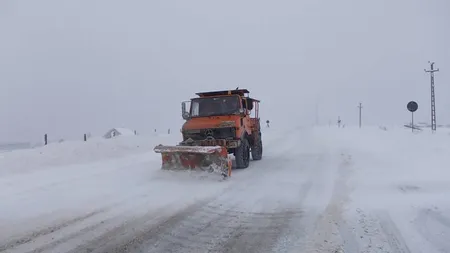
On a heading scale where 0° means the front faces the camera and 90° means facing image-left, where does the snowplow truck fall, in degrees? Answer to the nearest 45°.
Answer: approximately 45°
